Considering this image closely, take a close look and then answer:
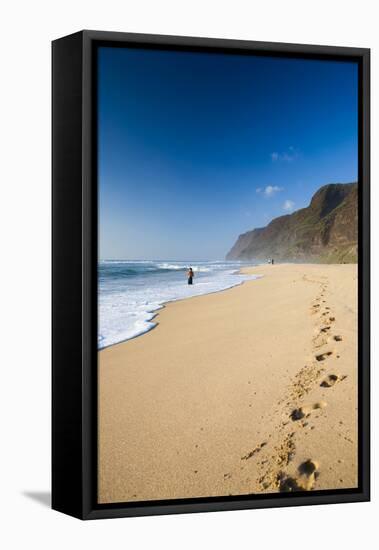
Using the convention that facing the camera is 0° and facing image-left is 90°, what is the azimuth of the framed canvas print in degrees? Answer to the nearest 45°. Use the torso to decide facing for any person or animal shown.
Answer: approximately 315°
